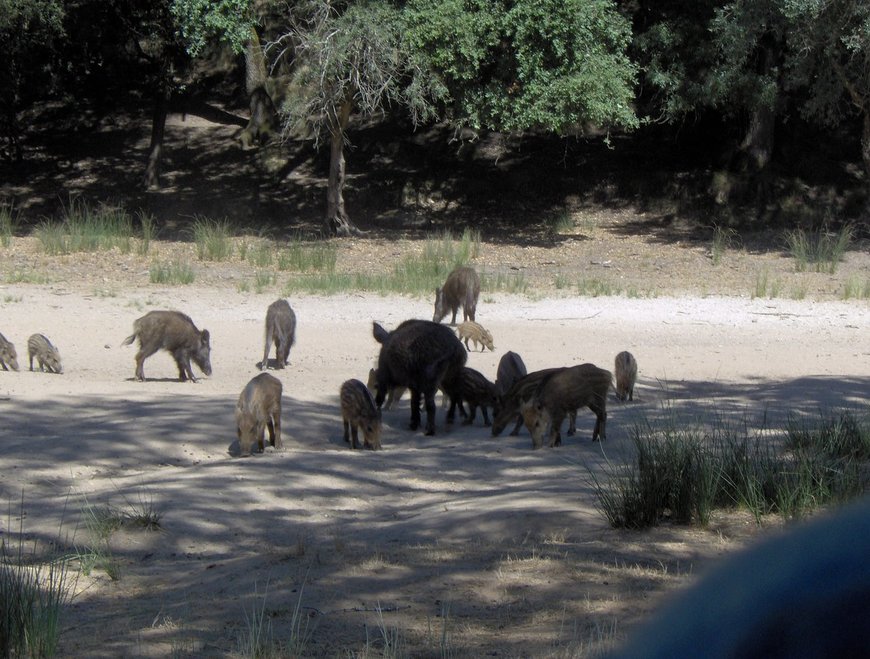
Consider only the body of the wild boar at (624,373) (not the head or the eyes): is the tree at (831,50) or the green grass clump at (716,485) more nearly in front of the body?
the tree

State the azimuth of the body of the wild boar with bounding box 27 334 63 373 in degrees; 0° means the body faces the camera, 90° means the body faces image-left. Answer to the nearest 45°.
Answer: approximately 315°

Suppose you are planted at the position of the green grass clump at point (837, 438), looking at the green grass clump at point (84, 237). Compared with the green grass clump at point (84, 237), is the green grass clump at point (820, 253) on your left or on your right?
right

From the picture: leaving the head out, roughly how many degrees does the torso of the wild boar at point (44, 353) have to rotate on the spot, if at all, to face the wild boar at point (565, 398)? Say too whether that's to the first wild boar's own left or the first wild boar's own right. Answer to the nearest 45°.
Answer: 0° — it already faces it

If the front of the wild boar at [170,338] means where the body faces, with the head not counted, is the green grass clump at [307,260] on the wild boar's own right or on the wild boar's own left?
on the wild boar's own left

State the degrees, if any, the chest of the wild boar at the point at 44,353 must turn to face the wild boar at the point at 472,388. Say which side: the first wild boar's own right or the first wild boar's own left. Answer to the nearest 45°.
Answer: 0° — it already faces it

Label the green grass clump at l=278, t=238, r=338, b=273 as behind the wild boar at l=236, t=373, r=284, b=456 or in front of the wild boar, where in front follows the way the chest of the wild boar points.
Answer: behind

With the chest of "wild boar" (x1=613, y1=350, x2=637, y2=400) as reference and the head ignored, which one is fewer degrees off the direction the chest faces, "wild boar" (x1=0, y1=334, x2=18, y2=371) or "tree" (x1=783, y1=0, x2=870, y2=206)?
the tree

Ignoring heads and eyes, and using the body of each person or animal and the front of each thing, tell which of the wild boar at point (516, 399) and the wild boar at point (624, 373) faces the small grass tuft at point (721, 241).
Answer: the wild boar at point (624, 373)

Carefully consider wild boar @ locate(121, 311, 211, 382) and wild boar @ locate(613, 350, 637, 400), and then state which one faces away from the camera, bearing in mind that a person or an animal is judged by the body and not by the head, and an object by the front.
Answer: wild boar @ locate(613, 350, 637, 400)

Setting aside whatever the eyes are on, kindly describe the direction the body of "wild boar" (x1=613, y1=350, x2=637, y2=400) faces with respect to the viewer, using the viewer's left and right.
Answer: facing away from the viewer

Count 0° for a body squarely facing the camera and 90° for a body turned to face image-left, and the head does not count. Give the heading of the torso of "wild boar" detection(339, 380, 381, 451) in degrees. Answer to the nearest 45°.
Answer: approximately 315°

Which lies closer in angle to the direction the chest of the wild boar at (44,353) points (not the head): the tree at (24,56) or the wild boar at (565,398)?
the wild boar

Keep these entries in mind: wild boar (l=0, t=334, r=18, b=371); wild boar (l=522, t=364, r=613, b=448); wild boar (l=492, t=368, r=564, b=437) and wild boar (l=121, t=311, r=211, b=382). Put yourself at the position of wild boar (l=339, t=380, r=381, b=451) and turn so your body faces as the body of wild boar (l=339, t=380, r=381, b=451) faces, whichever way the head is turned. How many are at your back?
2
